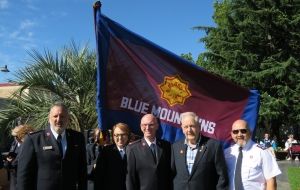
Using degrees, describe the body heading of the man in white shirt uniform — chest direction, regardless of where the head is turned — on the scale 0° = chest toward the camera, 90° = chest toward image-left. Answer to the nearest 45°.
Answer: approximately 45°

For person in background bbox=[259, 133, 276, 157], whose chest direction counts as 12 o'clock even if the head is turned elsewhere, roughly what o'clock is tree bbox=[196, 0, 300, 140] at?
The tree is roughly at 6 o'clock from the person in background.

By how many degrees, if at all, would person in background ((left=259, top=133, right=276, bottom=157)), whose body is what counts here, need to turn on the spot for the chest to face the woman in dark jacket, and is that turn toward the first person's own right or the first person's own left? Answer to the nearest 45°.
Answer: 0° — they already face them

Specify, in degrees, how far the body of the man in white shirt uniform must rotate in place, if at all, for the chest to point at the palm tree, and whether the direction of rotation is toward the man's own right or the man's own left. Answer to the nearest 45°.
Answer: approximately 90° to the man's own right

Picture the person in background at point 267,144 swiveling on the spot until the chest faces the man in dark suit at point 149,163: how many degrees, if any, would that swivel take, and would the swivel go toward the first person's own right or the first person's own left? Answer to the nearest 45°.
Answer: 0° — they already face them

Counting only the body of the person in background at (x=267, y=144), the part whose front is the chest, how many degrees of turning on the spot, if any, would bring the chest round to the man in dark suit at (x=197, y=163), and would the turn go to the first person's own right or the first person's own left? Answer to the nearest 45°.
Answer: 0° — they already face them
